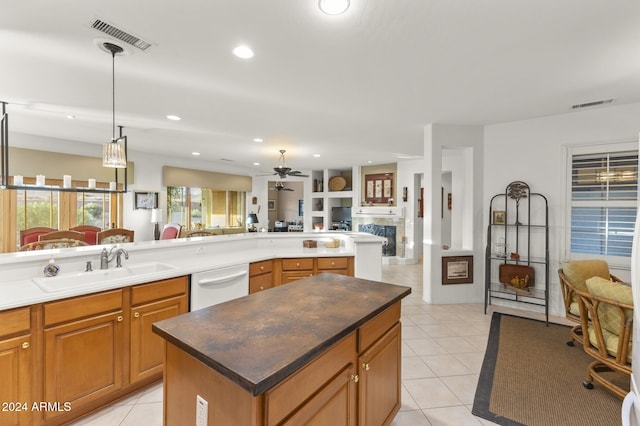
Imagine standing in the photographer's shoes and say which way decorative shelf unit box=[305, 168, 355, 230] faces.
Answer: facing the viewer

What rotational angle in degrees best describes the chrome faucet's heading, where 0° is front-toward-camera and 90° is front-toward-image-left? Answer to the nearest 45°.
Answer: approximately 315°

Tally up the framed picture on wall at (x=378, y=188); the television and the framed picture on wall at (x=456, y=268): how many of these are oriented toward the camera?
3

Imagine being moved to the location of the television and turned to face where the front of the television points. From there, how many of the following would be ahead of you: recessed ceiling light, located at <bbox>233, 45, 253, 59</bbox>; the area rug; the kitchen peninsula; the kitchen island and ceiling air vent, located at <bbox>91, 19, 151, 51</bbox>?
5

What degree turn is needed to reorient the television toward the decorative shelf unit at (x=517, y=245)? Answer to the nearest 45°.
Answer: approximately 45° to its left

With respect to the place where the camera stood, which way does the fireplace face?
facing the viewer and to the left of the viewer

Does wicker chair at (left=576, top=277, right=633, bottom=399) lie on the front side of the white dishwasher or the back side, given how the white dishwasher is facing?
on the front side

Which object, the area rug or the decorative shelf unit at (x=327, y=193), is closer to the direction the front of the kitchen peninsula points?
the area rug

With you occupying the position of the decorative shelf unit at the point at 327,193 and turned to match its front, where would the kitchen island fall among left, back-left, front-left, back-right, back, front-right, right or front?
front

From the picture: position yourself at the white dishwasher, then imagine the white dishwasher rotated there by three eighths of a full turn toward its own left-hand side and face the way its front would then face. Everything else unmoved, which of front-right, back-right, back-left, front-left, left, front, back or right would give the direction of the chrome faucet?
left

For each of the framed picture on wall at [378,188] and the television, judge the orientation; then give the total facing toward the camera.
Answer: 2

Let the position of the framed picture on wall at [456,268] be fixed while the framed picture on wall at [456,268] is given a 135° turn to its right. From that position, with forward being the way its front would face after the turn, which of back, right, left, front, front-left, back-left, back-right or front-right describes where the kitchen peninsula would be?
left

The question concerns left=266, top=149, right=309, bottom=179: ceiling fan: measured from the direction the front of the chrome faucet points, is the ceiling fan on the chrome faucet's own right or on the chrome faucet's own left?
on the chrome faucet's own left

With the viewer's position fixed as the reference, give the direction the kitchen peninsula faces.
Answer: facing the viewer and to the right of the viewer

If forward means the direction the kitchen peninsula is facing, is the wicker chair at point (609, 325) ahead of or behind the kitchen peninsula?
ahead

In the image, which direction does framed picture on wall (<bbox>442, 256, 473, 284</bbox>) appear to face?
toward the camera

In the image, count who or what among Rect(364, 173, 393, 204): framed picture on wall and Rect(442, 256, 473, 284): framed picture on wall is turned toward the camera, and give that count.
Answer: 2
